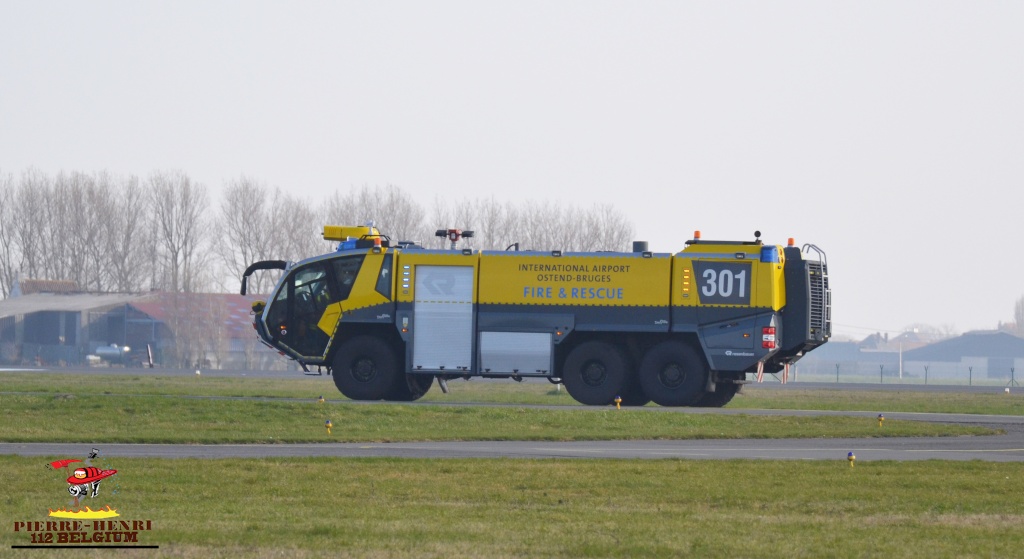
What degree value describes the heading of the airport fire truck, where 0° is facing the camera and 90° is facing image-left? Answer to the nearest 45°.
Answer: approximately 90°
